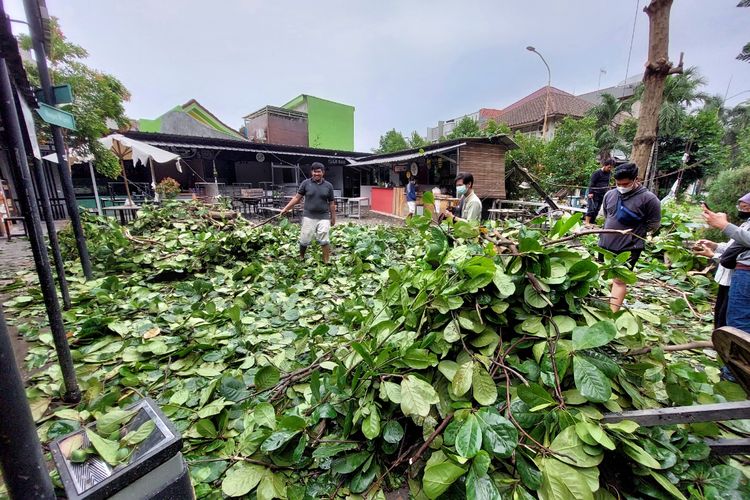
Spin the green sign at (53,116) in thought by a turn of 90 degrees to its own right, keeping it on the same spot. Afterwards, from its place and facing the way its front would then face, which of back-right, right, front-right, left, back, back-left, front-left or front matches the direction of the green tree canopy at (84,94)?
back-right

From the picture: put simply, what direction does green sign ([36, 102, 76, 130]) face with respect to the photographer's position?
facing the viewer and to the right of the viewer

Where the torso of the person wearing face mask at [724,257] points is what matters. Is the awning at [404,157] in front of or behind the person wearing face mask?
in front

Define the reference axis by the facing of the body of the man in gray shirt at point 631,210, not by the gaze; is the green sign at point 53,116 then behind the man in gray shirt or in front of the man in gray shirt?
in front

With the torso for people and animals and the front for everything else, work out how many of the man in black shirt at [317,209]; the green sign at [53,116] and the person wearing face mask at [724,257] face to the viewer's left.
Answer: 1

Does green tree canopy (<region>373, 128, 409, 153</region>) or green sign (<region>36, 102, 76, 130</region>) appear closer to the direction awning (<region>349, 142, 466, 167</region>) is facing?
the green sign

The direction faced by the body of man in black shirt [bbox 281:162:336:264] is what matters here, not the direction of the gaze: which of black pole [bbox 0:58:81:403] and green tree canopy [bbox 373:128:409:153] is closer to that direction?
the black pole

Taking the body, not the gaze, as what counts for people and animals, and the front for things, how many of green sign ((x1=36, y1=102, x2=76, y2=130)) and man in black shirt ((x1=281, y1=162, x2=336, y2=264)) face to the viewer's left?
0

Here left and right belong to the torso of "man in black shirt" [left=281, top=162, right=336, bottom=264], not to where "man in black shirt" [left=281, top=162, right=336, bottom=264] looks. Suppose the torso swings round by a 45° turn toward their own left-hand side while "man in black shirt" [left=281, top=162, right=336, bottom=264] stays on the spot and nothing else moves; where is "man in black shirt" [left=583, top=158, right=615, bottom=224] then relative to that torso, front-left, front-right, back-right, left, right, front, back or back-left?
front-left

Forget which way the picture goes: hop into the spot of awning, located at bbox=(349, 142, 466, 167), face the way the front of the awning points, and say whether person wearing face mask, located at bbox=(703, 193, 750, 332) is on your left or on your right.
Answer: on your left

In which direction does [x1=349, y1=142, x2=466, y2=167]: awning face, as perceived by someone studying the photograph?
facing the viewer and to the left of the viewer

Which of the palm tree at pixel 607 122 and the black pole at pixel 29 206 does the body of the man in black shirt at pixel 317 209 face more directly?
the black pole

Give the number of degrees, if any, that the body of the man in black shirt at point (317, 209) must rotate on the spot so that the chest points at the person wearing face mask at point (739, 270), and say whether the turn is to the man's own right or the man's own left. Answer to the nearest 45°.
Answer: approximately 45° to the man's own left

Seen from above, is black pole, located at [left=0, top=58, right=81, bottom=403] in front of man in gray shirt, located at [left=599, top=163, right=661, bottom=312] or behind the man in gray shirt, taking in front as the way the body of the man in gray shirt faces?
in front
